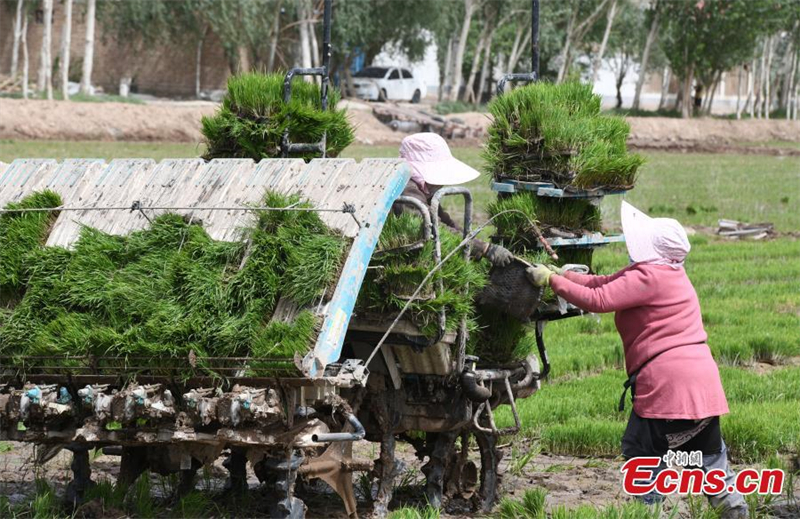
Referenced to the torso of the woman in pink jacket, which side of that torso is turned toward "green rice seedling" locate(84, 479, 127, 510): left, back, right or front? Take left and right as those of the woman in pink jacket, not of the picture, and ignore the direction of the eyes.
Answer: front

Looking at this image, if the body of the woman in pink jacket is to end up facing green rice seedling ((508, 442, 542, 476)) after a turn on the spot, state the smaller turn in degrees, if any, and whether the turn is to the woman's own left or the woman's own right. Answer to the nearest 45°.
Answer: approximately 45° to the woman's own right

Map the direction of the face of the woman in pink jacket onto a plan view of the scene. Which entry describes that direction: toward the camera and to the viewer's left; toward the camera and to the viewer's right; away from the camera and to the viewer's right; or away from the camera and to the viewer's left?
away from the camera and to the viewer's left

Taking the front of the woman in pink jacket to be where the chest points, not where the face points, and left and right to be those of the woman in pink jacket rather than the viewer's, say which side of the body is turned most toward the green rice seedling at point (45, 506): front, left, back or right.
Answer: front

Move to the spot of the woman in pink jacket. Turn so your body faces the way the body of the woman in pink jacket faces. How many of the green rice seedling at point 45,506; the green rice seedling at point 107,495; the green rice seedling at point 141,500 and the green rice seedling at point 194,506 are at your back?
0

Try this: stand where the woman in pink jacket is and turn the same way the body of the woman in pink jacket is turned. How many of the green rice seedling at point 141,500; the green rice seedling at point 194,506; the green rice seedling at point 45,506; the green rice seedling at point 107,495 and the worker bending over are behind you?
0

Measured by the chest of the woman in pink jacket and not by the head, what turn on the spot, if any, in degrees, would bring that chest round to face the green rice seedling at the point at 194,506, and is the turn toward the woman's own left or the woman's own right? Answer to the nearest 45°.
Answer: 0° — they already face it

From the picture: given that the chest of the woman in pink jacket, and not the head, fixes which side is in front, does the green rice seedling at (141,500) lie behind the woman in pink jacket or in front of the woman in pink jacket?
in front

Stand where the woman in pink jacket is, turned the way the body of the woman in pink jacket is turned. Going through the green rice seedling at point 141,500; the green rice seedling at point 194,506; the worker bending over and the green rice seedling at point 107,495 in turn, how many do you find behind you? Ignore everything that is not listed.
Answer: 0

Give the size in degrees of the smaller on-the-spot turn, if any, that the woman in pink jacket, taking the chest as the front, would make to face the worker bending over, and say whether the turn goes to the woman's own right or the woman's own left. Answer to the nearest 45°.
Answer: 0° — they already face them

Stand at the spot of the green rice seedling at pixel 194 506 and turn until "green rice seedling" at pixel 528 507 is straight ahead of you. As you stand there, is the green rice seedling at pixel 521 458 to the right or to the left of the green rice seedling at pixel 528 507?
left

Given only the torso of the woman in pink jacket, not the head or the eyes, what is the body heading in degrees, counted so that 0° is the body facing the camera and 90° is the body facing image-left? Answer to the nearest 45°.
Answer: approximately 90°
